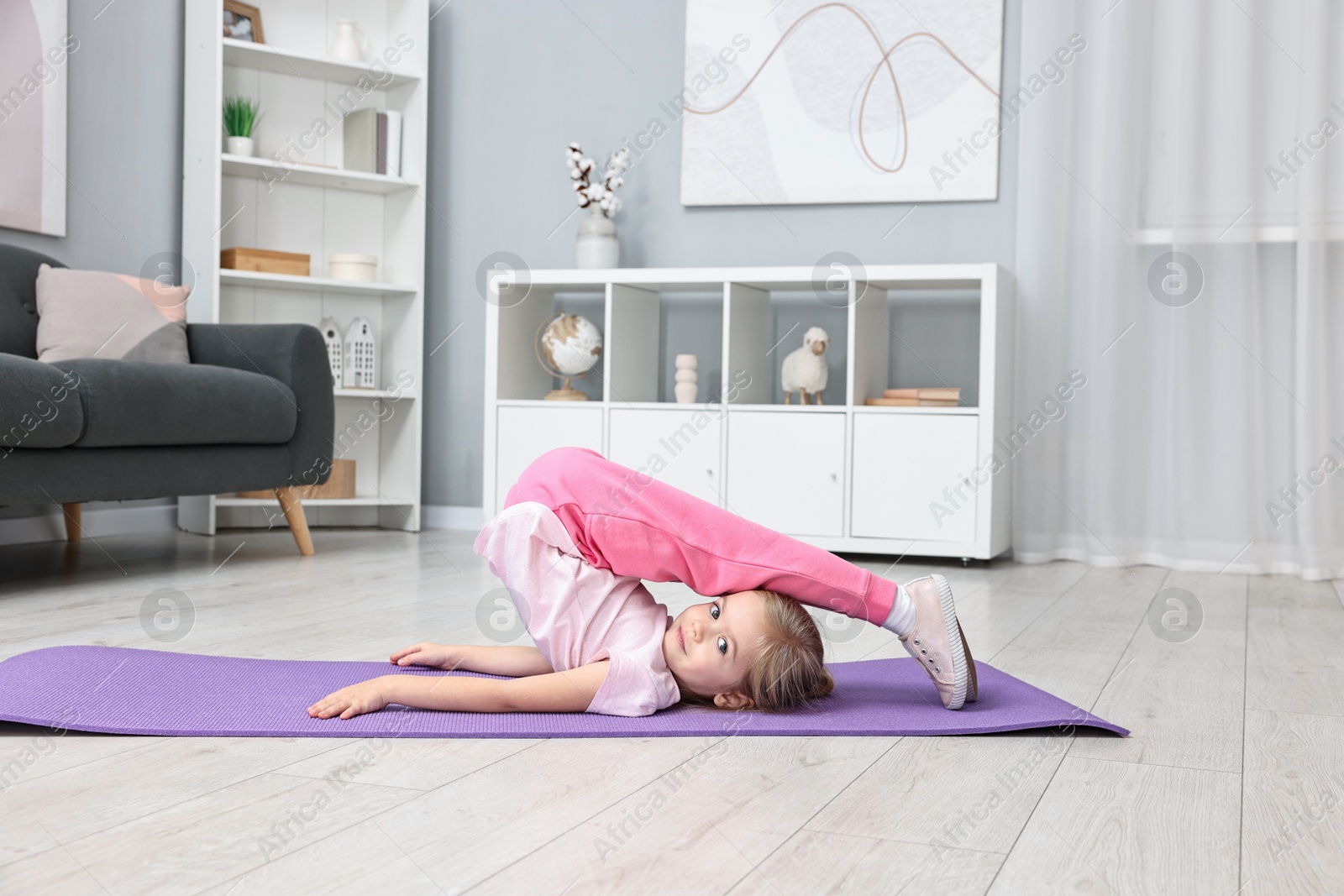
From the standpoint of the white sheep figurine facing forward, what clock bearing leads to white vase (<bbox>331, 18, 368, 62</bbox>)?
The white vase is roughly at 5 o'clock from the white sheep figurine.

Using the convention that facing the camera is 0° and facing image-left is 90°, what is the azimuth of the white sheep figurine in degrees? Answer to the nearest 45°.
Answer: approximately 315°

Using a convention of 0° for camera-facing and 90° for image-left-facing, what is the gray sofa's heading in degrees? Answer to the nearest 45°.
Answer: approximately 0°

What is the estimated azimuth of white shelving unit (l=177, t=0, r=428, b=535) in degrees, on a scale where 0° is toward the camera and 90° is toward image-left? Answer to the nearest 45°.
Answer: approximately 315°

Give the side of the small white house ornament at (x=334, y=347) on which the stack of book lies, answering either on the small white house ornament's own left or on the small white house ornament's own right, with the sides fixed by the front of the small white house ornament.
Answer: on the small white house ornament's own left

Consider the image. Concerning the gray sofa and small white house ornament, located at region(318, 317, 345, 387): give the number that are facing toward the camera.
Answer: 2

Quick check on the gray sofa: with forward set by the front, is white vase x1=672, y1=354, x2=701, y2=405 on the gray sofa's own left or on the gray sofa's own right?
on the gray sofa's own left

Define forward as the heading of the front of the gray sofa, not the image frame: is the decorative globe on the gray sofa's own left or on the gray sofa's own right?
on the gray sofa's own left
